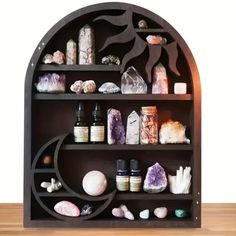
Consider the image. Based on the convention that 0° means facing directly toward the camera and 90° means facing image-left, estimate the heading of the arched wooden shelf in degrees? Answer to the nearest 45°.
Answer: approximately 0°
